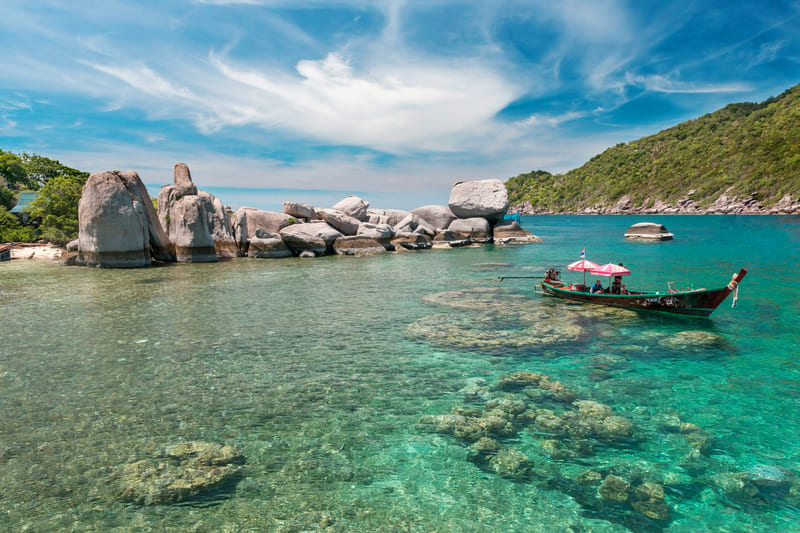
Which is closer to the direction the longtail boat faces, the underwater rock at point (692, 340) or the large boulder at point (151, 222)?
the underwater rock

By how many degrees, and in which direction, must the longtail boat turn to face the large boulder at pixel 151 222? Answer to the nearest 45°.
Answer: approximately 135° to its right

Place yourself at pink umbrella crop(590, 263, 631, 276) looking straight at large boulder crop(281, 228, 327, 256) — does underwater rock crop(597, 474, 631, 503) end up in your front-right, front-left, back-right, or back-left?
back-left

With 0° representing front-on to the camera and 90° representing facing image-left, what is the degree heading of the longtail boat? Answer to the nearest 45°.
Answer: approximately 315°

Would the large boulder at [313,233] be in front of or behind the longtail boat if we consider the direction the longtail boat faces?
behind

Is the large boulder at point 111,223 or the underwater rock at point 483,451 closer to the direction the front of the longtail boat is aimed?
the underwater rock

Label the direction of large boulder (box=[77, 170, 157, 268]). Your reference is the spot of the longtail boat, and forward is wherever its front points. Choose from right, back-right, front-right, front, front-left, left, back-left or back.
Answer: back-right

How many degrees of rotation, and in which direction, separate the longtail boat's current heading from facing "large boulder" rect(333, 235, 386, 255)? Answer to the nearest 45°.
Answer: approximately 180°

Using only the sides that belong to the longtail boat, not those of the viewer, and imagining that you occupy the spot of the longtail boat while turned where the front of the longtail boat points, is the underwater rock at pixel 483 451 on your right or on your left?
on your right

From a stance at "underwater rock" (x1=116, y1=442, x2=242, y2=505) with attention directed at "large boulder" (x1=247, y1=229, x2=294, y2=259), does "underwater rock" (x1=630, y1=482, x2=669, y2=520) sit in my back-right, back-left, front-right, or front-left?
back-right

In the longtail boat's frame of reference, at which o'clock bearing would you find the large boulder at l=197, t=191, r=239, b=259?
The large boulder is roughly at 5 o'clock from the longtail boat.

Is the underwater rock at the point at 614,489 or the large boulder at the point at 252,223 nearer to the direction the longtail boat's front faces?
the underwater rock

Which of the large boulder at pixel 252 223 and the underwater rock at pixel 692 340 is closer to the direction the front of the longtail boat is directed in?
the underwater rock

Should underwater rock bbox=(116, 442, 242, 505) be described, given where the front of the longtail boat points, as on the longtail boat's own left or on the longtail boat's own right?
on the longtail boat's own right
